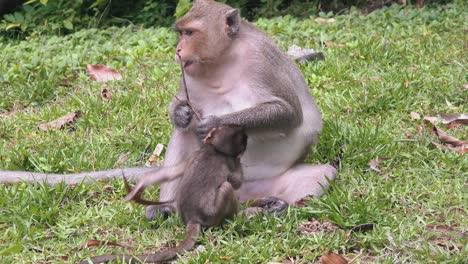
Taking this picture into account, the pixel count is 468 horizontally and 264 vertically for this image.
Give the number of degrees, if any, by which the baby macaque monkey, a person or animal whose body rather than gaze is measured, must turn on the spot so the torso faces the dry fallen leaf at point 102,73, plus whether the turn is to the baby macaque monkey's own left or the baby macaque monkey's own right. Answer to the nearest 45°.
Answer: approximately 45° to the baby macaque monkey's own left

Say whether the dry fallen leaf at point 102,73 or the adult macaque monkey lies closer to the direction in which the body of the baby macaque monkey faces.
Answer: the adult macaque monkey

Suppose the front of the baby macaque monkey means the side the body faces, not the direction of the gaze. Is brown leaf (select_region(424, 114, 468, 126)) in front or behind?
in front

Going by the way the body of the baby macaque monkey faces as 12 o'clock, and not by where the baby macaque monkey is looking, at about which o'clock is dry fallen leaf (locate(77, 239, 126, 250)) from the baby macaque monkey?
The dry fallen leaf is roughly at 7 o'clock from the baby macaque monkey.

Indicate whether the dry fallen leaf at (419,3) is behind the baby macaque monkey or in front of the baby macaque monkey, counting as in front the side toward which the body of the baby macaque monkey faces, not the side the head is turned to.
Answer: in front

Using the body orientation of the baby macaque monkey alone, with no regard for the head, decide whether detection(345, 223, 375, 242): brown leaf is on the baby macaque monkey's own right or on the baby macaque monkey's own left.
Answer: on the baby macaque monkey's own right

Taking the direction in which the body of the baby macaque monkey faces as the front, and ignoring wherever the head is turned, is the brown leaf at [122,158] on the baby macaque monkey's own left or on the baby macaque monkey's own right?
on the baby macaque monkey's own left

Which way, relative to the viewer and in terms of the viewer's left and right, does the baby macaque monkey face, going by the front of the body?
facing away from the viewer and to the right of the viewer

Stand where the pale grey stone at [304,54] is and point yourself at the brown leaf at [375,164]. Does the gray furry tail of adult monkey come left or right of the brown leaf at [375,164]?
right

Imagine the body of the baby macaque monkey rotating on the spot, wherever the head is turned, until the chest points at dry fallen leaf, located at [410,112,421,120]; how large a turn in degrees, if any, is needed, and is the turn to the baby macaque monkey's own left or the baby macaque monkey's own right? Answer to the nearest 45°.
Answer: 0° — it already faces it
